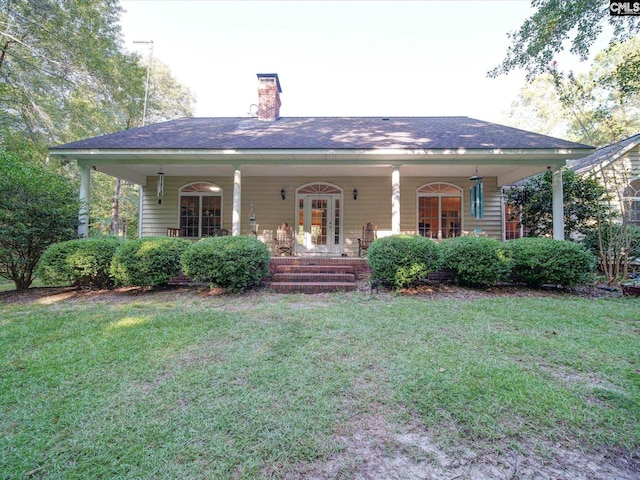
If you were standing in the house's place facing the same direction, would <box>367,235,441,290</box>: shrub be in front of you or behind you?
in front

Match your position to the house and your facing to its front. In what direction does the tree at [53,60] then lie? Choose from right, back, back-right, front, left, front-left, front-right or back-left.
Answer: right

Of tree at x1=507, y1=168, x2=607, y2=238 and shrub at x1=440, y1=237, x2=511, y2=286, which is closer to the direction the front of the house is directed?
the shrub

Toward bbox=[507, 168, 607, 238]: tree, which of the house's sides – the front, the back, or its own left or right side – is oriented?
left

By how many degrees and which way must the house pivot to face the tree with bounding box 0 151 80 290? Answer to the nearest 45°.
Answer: approximately 45° to its right

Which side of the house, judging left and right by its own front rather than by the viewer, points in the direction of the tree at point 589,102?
left

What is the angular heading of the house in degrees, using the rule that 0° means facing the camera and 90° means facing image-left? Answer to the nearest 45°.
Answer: approximately 0°

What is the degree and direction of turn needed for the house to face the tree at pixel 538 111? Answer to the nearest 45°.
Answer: approximately 135° to its left

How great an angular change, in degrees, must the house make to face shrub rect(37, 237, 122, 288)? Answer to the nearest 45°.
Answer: approximately 45° to its right

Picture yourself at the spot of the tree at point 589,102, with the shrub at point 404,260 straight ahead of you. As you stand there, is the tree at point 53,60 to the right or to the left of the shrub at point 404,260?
right
